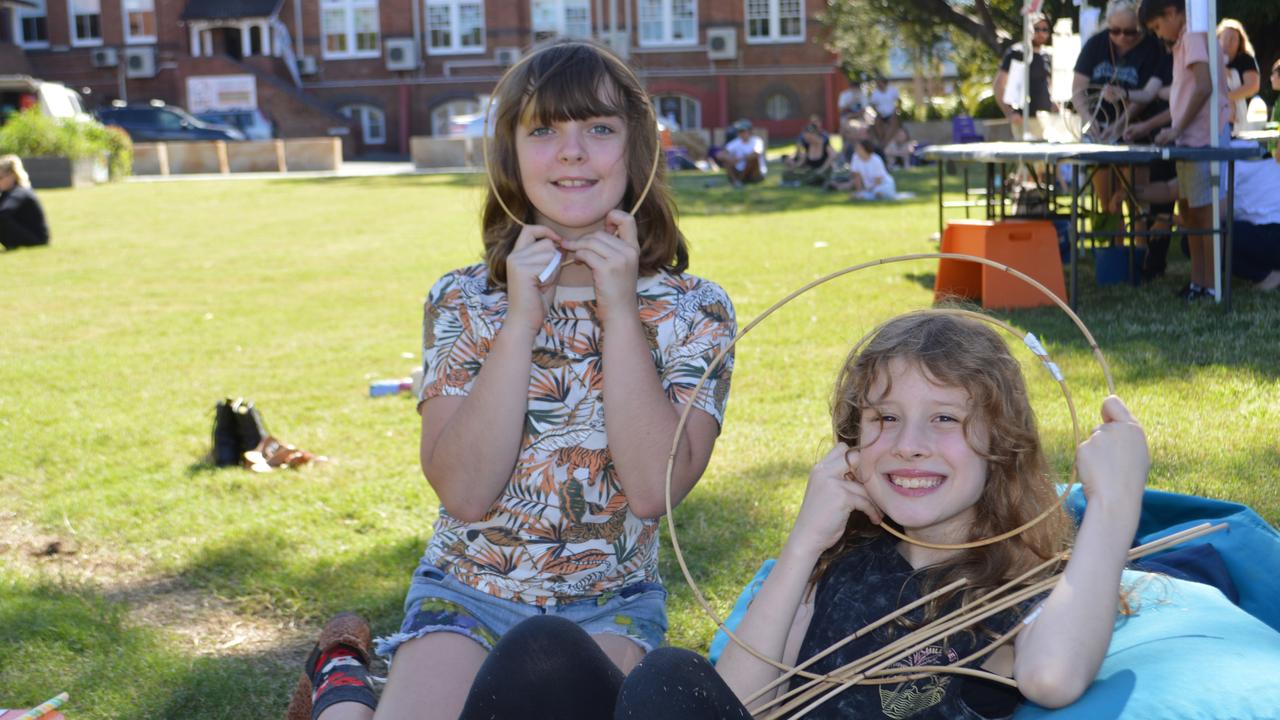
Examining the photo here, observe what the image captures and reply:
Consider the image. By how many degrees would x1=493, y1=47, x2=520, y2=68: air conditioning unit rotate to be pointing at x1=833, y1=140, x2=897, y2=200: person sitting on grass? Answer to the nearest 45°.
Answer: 0° — it already faces them

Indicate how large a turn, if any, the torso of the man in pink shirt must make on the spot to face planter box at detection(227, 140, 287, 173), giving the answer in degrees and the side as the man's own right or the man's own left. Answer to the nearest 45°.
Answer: approximately 45° to the man's own right

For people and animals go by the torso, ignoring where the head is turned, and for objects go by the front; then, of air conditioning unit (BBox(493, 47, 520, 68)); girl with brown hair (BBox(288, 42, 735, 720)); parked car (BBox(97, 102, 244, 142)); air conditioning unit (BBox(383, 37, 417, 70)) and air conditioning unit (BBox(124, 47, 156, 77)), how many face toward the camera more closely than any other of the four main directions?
4

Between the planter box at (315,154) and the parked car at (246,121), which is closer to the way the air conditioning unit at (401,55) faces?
the planter box

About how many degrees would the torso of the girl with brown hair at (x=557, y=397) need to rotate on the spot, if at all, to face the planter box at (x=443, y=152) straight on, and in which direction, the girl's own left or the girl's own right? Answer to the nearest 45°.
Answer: approximately 180°
